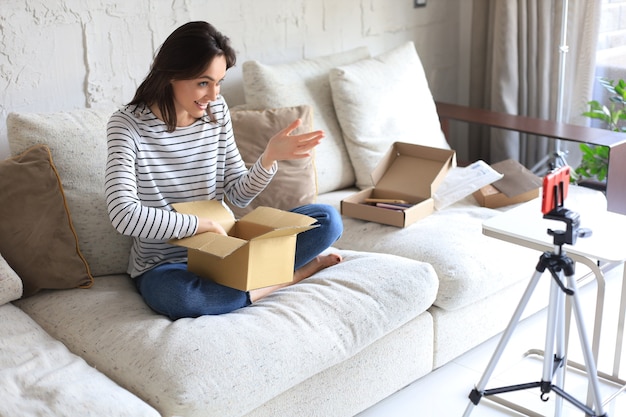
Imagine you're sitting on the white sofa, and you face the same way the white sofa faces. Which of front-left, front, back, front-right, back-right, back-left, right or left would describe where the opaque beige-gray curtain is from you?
left

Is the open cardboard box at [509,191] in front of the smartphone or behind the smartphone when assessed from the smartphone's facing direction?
in front

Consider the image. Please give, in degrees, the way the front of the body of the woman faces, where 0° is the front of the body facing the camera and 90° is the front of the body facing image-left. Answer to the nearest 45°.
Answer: approximately 315°

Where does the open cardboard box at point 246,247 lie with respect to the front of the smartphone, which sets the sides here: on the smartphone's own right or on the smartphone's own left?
on the smartphone's own left

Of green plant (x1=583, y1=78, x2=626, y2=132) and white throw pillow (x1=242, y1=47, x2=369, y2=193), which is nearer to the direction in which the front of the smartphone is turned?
the white throw pillow

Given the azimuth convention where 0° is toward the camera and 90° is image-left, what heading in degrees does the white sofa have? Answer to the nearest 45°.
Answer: approximately 315°

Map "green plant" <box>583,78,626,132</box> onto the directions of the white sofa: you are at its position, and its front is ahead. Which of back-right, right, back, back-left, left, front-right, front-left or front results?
left

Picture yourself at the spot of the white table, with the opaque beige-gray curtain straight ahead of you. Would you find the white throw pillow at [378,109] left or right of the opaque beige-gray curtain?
left

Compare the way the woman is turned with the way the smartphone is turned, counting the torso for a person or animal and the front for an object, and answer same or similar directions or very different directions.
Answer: very different directions

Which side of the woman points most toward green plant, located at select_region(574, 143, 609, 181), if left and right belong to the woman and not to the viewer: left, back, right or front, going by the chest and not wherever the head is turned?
left

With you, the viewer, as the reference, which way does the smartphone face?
facing away from the viewer and to the left of the viewer

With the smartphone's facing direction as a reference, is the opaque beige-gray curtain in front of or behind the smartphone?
in front

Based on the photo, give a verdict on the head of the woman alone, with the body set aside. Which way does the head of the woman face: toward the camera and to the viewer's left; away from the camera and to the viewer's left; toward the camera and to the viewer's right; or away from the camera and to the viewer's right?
toward the camera and to the viewer's right

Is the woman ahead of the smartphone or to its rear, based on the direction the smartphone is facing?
ahead

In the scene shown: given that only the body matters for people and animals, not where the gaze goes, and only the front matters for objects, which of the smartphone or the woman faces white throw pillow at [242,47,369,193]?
the smartphone
